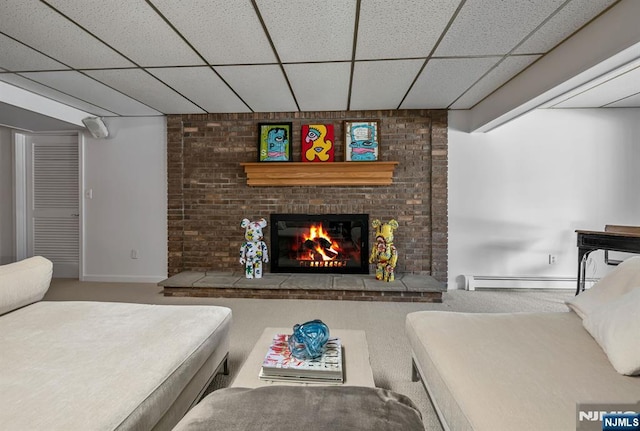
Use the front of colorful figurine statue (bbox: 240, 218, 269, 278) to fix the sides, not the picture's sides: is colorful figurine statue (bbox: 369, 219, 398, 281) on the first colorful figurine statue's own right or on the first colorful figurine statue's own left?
on the first colorful figurine statue's own left

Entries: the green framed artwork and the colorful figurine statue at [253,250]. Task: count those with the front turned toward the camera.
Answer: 2

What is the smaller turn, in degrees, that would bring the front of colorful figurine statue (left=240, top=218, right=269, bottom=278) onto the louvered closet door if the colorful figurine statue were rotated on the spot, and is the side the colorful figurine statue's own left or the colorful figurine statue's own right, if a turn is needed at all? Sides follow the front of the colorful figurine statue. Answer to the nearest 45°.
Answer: approximately 135° to the colorful figurine statue's own right

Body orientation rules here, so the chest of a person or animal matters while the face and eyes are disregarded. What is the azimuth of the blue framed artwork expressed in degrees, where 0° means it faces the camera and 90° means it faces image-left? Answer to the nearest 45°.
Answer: approximately 0°

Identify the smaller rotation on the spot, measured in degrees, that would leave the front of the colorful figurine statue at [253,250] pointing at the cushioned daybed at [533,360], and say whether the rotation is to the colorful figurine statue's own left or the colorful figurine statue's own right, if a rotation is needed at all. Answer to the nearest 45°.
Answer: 0° — it already faces it

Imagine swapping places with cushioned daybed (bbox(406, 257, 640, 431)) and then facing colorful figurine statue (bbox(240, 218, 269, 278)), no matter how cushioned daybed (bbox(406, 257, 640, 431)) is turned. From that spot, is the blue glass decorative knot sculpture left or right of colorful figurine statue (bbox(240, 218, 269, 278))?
left

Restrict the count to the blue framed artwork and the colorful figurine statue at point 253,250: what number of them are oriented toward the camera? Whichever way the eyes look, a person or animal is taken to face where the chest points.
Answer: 2
